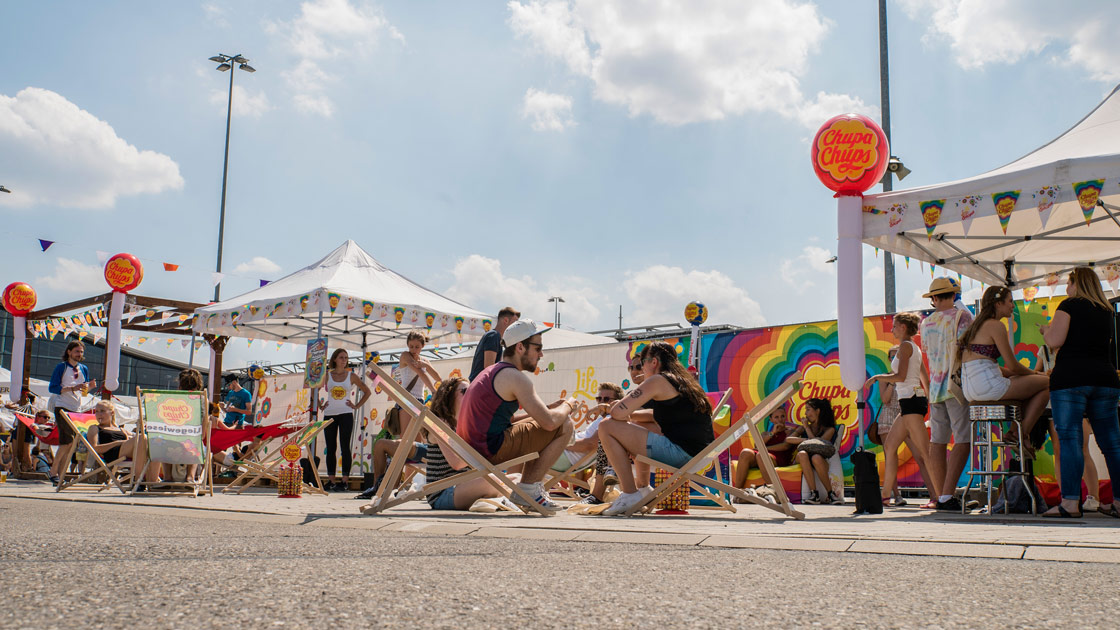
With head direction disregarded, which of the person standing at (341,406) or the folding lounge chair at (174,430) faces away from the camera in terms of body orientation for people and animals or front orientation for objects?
the folding lounge chair

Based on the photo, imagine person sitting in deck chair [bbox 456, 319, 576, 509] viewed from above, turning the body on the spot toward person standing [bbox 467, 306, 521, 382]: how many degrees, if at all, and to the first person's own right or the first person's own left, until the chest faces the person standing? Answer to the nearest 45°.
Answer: approximately 90° to the first person's own left

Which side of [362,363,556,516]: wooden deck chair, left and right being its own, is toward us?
right

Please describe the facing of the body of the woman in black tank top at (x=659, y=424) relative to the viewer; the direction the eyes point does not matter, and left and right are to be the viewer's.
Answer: facing to the left of the viewer

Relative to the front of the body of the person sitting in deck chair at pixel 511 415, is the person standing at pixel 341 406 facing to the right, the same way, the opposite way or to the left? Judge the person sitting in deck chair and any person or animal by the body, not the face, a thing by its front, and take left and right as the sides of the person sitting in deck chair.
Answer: to the right

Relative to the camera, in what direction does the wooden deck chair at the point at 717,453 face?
facing to the left of the viewer

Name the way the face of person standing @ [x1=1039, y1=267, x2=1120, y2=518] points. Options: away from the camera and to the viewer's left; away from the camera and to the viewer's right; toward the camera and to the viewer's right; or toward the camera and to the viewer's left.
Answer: away from the camera and to the viewer's left

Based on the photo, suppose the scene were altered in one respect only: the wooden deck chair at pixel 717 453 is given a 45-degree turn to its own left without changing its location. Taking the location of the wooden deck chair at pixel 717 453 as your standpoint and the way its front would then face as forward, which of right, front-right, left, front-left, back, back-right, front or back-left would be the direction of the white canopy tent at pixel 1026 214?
back

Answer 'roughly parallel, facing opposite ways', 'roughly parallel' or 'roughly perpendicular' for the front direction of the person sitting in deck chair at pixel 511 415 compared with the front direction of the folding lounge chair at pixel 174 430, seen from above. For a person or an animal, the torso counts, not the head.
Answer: roughly perpendicular

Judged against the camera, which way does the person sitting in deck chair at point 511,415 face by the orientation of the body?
to the viewer's right

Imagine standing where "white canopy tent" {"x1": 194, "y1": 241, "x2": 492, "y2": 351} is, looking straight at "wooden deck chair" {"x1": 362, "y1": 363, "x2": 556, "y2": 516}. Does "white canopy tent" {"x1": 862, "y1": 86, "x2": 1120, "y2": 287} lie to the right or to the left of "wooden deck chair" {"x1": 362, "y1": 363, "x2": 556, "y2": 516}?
left

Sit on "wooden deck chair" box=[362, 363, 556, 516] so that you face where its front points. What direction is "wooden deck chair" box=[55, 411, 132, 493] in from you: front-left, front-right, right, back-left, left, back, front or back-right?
back-left

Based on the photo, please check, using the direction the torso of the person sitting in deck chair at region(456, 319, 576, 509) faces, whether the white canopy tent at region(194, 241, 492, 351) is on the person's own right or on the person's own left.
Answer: on the person's own left

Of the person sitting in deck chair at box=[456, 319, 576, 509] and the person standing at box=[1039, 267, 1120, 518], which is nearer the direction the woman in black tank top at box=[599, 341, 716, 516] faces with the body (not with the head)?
the person sitting in deck chair

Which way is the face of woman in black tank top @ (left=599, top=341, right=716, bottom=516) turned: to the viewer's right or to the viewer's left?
to the viewer's left
